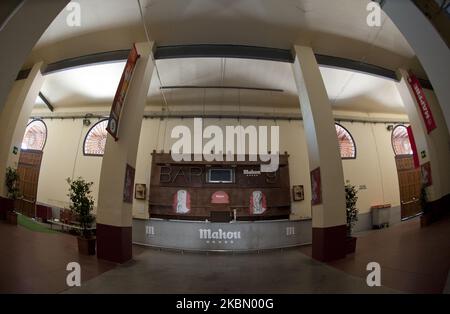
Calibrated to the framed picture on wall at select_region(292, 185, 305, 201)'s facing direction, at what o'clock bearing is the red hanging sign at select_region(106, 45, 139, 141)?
The red hanging sign is roughly at 1 o'clock from the framed picture on wall.

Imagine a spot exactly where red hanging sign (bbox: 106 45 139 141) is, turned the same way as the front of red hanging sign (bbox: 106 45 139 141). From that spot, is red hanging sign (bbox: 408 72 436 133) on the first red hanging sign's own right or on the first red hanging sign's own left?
on the first red hanging sign's own left

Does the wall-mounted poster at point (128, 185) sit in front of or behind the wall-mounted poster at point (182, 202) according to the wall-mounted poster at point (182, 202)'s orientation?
in front

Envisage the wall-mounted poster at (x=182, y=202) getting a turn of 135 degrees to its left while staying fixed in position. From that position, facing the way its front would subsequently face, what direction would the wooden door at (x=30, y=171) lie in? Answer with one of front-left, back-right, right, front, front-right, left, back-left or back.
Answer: back-left

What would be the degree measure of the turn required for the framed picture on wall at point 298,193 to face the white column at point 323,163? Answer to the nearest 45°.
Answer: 0° — it already faces it

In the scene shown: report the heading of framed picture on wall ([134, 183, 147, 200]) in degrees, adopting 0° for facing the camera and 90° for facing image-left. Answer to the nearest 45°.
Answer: approximately 0°

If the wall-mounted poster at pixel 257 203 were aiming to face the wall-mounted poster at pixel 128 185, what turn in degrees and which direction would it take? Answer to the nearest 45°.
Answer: approximately 45° to its right

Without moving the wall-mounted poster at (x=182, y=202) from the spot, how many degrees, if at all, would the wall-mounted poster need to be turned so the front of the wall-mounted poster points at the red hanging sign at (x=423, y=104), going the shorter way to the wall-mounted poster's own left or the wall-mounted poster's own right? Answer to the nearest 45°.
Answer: approximately 45° to the wall-mounted poster's own left

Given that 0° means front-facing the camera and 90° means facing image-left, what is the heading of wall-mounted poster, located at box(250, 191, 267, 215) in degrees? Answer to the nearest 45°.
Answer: approximately 0°

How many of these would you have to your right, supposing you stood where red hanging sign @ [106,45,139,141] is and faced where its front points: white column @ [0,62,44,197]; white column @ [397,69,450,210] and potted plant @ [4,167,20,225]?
2
